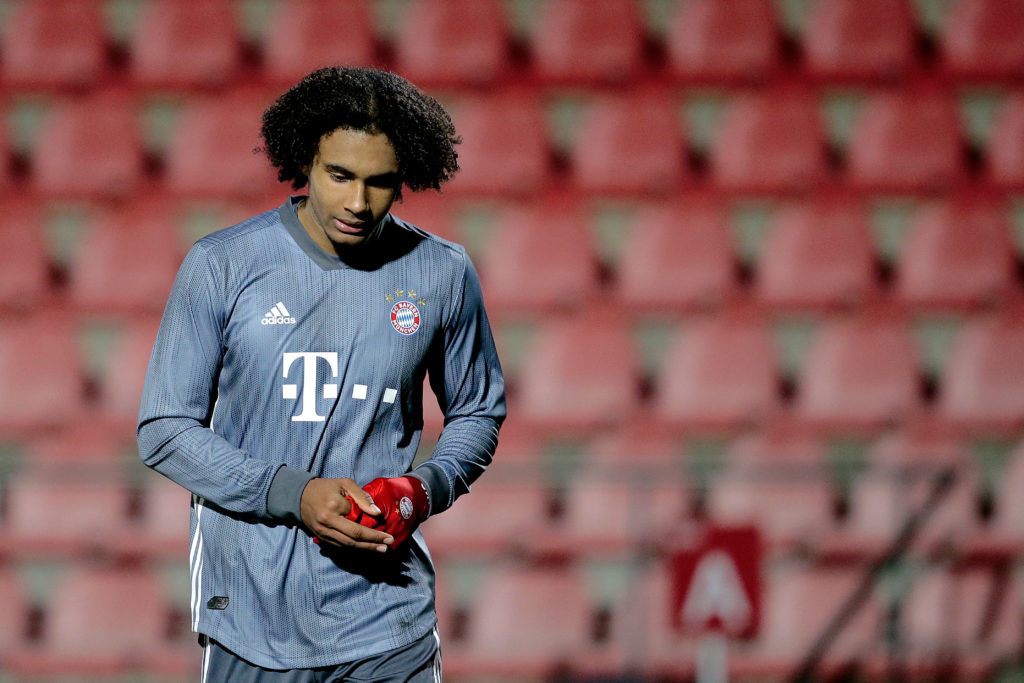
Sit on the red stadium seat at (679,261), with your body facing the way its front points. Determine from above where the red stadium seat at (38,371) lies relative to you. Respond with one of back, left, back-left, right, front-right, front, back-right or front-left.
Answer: right

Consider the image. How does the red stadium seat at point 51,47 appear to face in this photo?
toward the camera

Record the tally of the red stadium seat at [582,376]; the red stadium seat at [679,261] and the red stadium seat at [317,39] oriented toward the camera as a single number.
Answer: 3

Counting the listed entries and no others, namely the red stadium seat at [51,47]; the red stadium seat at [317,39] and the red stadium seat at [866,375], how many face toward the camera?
3

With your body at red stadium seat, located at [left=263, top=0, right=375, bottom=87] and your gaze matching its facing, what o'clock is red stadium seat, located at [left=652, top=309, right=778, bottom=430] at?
red stadium seat, located at [left=652, top=309, right=778, bottom=430] is roughly at 10 o'clock from red stadium seat, located at [left=263, top=0, right=375, bottom=87].

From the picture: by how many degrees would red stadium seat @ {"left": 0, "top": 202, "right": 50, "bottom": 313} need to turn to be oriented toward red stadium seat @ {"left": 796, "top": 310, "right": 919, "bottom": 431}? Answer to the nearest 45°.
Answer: approximately 45° to its left

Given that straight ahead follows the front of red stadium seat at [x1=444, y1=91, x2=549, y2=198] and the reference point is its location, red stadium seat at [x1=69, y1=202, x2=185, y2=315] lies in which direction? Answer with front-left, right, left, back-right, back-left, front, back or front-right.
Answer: right

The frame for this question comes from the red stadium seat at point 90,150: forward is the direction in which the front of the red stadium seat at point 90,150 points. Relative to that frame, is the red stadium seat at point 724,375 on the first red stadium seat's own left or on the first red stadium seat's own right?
on the first red stadium seat's own left

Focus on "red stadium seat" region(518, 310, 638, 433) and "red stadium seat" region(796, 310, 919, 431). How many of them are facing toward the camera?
2

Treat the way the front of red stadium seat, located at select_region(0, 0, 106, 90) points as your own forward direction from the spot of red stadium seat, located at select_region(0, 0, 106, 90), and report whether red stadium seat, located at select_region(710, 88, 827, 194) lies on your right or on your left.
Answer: on your left

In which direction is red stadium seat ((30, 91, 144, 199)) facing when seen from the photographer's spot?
facing the viewer

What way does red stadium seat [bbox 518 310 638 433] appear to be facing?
toward the camera

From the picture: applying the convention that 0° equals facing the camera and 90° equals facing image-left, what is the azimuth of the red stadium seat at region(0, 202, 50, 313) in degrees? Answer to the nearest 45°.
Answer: approximately 0°

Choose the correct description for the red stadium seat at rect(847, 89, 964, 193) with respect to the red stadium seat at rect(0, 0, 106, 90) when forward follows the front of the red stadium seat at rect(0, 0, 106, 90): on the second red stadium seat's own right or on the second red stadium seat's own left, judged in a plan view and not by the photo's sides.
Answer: on the second red stadium seat's own left

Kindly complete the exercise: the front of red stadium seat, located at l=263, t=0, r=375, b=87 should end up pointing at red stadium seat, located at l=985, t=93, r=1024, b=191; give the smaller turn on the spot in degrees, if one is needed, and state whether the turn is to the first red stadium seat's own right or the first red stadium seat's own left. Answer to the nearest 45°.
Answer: approximately 90° to the first red stadium seat's own left
